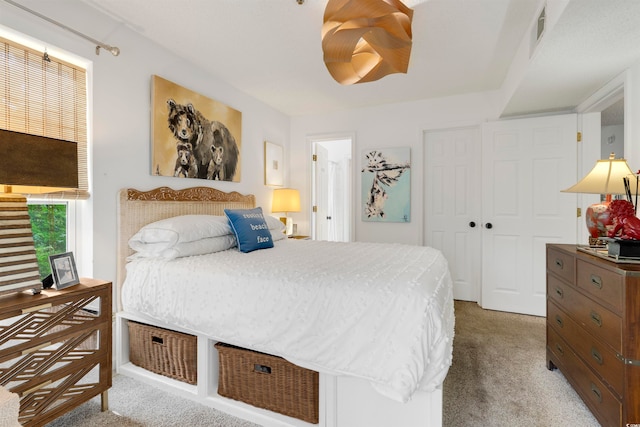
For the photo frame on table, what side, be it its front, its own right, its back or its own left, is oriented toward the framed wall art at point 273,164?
left

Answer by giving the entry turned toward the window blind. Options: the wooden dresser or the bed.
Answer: the wooden dresser

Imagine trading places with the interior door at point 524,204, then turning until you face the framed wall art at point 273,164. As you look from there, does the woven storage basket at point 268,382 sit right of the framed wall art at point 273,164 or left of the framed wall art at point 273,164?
left

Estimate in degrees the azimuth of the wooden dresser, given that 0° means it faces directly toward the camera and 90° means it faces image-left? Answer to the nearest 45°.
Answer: approximately 45°

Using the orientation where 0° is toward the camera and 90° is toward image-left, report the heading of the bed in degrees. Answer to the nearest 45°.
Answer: approximately 315°

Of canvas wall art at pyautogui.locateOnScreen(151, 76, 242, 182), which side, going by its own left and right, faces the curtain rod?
right

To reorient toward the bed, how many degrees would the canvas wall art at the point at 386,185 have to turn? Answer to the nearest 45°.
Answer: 0° — it already faces it

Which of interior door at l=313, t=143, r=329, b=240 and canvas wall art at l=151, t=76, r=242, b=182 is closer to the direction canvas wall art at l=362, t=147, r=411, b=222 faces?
the canvas wall art

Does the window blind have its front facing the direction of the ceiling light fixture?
yes

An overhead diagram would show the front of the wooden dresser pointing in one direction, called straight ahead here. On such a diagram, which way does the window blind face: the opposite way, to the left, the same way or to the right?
the opposite way
